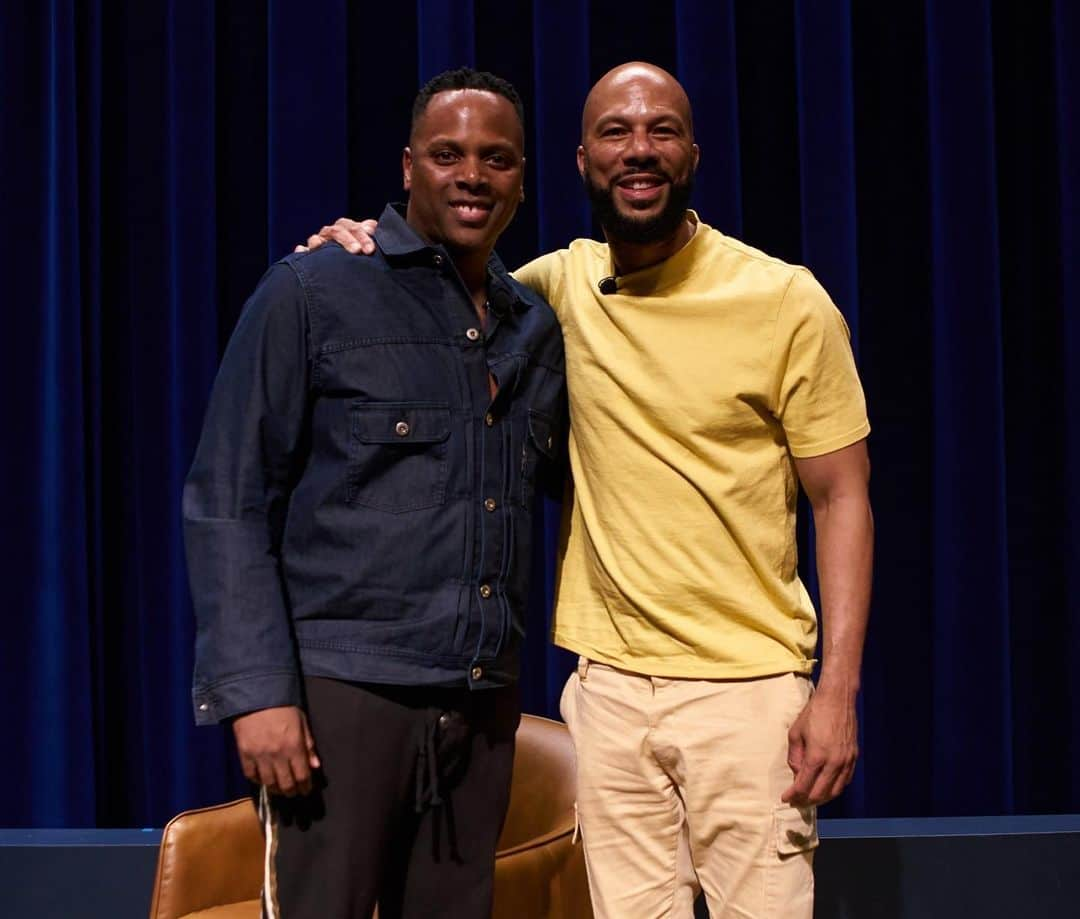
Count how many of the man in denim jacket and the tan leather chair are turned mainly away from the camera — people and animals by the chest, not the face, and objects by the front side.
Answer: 0

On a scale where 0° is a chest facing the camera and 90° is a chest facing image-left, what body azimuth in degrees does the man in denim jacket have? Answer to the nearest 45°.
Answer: approximately 315°

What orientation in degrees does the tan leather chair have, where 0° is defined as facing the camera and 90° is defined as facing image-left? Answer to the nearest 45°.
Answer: approximately 45°
